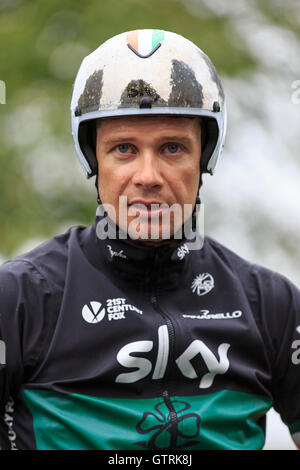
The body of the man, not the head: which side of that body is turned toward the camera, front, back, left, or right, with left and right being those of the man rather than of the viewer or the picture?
front
